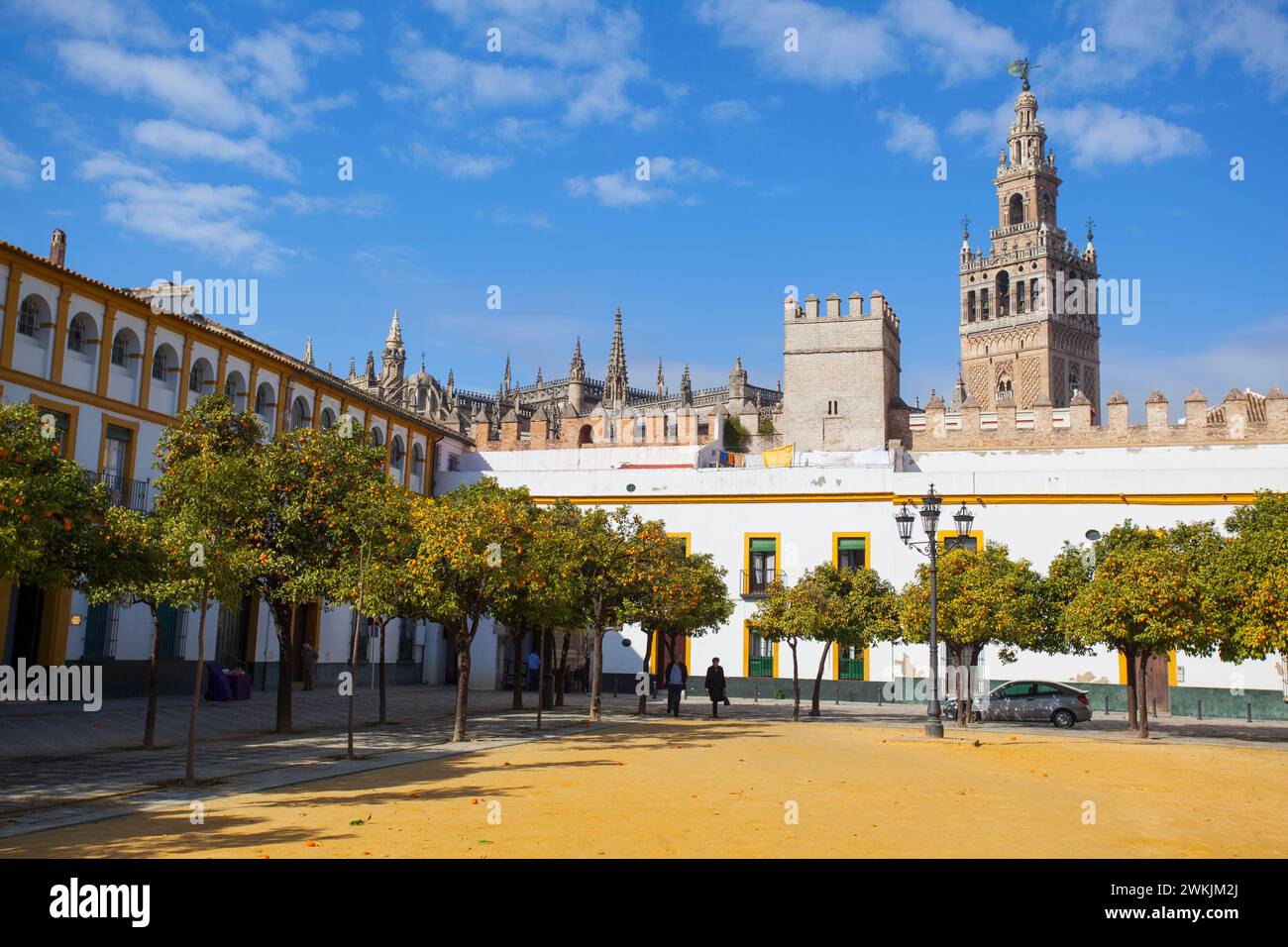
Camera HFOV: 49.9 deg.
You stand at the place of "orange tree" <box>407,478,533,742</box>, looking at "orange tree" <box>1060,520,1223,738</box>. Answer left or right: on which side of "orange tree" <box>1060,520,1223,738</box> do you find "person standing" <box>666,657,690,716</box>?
left

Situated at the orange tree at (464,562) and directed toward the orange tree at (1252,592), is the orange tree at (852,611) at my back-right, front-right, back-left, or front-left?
front-left

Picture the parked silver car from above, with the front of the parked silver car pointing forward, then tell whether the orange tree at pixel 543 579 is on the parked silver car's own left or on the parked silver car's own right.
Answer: on the parked silver car's own left

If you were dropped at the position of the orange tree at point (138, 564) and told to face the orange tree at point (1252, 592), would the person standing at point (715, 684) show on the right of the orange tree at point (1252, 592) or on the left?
left
